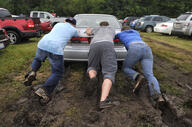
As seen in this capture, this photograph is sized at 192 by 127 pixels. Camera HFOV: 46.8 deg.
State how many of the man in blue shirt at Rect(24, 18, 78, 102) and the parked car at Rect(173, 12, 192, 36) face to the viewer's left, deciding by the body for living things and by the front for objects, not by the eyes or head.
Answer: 0

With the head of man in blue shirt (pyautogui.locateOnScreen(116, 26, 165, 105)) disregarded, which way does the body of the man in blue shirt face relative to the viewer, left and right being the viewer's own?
facing away from the viewer and to the left of the viewer

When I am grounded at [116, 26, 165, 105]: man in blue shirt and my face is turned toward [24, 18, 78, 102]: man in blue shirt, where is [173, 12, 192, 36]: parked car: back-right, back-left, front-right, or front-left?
back-right

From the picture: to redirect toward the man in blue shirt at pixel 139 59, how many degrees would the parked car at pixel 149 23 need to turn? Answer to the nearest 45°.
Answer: approximately 45° to its left

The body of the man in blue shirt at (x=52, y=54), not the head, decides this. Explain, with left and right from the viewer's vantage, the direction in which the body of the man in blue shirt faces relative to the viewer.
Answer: facing away from the viewer and to the right of the viewer

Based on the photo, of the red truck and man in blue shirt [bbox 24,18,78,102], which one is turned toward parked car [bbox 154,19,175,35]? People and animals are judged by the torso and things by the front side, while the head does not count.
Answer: the man in blue shirt

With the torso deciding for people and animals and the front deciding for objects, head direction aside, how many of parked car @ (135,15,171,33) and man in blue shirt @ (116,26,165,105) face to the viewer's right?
0

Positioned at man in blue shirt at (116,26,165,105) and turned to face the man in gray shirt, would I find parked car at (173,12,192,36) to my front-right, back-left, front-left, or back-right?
back-right
